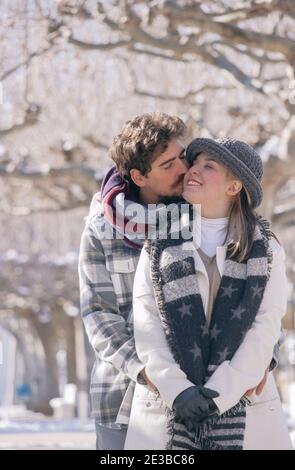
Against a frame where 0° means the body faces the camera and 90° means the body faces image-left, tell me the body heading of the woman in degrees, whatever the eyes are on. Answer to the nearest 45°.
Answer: approximately 0°

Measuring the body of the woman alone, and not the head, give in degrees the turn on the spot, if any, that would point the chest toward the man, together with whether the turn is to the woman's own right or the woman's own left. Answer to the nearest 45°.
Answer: approximately 135° to the woman's own right

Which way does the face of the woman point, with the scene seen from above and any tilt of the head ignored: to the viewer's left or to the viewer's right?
to the viewer's left
